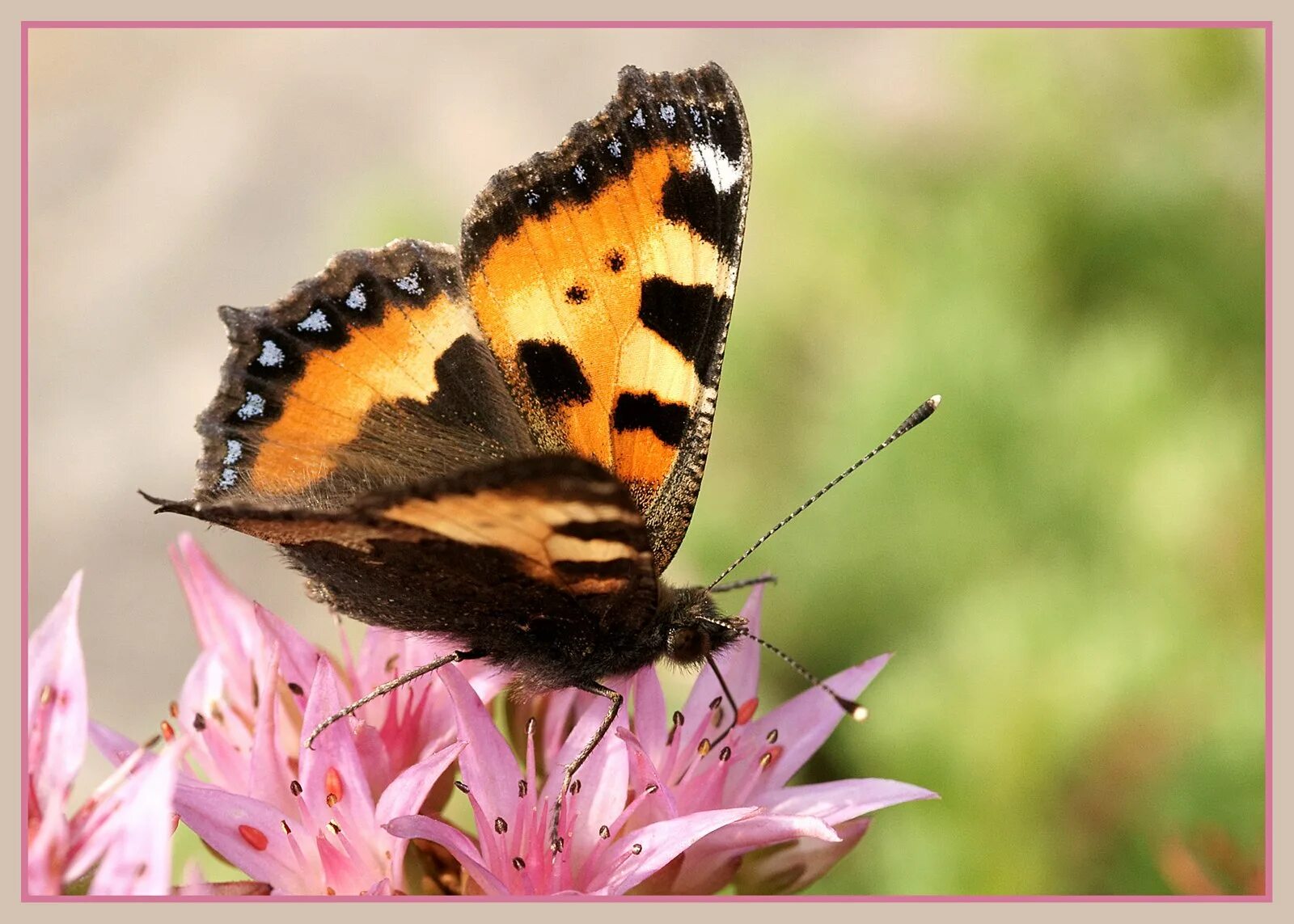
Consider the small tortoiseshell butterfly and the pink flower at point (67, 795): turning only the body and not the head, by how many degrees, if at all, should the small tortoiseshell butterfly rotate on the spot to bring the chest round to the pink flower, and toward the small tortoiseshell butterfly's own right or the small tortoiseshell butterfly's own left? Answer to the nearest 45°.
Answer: approximately 135° to the small tortoiseshell butterfly's own right

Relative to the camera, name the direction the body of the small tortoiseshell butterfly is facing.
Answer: to the viewer's right
